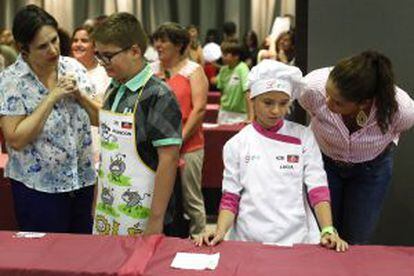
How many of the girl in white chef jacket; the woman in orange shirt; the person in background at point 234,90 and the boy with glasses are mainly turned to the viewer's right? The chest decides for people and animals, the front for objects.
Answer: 0

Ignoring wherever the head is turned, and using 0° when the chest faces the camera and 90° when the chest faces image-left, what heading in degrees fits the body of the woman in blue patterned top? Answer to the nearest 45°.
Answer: approximately 315°

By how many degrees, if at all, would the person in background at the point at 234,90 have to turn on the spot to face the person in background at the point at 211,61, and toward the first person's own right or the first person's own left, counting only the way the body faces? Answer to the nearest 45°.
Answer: approximately 135° to the first person's own right

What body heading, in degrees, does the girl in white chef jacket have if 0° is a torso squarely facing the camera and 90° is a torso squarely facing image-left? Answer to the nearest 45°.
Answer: approximately 0°

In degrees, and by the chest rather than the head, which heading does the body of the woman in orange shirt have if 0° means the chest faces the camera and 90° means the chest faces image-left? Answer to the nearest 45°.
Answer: approximately 45°

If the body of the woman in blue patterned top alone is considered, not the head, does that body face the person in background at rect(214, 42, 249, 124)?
no

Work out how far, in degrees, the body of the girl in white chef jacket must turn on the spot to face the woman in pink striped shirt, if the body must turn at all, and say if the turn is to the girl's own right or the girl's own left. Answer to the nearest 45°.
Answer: approximately 135° to the girl's own left

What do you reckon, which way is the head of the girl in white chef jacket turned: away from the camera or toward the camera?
toward the camera

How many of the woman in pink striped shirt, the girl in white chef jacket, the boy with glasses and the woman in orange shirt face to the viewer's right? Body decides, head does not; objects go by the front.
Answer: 0

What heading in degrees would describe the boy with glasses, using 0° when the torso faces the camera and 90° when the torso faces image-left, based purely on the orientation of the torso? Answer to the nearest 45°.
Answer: approximately 45°

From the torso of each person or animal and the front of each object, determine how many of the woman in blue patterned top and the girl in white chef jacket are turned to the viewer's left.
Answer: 0

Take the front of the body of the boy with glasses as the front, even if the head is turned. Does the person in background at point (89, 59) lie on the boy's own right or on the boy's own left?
on the boy's own right

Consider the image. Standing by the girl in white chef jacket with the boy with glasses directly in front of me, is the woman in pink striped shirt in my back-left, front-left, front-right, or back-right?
back-right

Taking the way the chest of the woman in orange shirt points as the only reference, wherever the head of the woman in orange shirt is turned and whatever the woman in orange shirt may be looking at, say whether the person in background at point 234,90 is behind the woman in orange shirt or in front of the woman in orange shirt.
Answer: behind

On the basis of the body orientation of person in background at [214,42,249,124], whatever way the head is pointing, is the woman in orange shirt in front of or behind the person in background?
in front

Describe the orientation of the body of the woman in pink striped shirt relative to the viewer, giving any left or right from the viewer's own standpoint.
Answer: facing the viewer and to the left of the viewer

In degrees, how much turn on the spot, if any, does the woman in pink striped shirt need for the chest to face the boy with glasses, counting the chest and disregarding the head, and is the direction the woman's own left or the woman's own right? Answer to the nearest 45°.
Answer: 0° — they already face them
